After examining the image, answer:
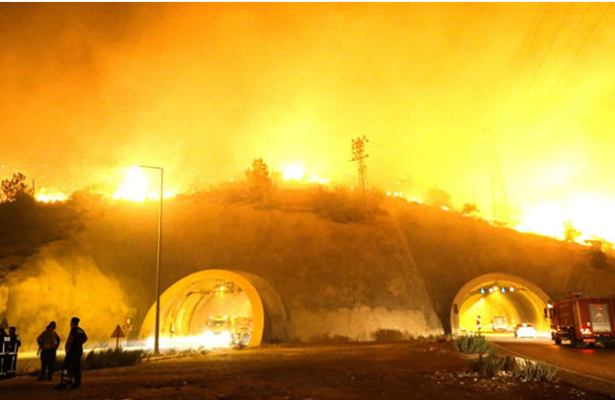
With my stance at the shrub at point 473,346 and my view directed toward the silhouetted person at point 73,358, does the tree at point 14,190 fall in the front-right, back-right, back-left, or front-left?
front-right

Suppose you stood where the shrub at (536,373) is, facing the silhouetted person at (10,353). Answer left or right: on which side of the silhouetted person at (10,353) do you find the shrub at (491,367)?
right

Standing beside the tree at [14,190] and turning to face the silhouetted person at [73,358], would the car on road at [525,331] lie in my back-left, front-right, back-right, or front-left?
front-left

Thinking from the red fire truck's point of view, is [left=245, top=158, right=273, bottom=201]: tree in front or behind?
in front

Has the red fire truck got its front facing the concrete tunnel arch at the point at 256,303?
no

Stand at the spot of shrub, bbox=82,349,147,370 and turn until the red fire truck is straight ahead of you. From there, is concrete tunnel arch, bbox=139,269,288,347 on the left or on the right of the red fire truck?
left
